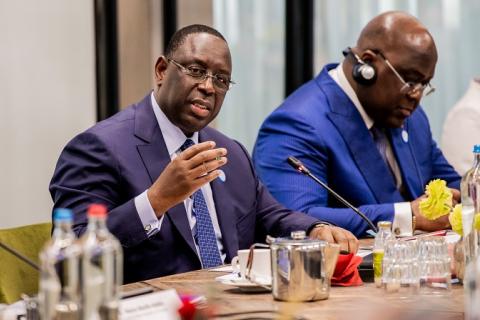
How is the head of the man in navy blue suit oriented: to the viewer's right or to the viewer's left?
to the viewer's right

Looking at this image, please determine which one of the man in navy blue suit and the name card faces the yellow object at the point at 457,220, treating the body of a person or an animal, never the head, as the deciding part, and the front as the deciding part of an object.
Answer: the man in navy blue suit

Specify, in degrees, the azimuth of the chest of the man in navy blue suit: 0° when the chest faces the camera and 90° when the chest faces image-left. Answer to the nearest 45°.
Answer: approximately 315°

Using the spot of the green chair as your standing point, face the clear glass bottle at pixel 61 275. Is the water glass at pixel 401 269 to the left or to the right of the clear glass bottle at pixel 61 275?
left

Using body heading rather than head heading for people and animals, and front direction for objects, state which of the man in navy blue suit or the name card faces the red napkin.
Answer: the man in navy blue suit
